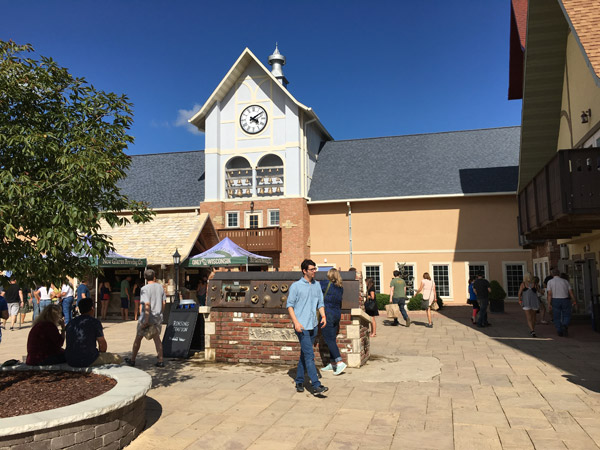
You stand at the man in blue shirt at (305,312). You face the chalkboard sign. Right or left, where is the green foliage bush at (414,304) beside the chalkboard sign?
right

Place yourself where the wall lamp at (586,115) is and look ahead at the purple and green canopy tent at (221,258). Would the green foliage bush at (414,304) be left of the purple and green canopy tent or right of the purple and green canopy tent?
right

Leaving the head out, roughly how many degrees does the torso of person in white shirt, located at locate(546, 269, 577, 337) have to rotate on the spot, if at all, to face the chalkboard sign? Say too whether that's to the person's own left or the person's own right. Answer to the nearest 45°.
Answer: approximately 135° to the person's own left

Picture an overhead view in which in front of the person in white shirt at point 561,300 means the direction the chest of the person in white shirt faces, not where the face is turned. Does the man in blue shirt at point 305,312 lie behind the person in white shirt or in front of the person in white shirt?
behind

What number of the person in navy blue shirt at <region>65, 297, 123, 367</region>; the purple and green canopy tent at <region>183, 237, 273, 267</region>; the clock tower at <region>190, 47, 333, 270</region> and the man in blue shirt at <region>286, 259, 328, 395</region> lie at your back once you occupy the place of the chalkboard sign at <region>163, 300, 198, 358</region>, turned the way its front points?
2

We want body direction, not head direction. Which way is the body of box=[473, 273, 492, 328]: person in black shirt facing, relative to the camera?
away from the camera

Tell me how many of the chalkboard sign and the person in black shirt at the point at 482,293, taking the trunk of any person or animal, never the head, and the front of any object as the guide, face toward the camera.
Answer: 1

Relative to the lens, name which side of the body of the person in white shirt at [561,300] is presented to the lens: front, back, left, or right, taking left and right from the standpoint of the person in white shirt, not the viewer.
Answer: back

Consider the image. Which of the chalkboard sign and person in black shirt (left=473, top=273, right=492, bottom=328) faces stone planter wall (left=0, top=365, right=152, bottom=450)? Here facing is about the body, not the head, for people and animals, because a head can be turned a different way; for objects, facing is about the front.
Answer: the chalkboard sign

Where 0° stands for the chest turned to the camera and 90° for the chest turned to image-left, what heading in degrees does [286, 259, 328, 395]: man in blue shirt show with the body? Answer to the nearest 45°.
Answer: approximately 315°

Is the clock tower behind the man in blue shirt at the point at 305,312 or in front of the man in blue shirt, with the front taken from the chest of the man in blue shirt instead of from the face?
behind
